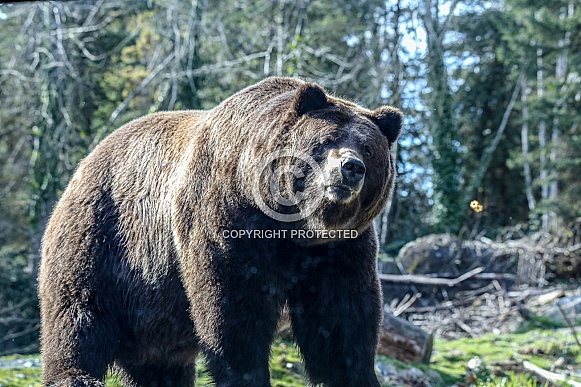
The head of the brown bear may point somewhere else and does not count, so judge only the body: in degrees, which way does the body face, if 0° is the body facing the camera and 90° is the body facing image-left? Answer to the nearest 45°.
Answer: approximately 315°

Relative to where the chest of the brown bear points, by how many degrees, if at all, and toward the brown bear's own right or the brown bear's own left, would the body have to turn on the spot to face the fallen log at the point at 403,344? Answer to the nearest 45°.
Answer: approximately 90° to the brown bear's own left

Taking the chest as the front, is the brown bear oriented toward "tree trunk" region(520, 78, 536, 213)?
no
